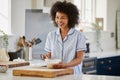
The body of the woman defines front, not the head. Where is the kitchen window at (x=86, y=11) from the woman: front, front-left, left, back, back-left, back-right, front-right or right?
back-right

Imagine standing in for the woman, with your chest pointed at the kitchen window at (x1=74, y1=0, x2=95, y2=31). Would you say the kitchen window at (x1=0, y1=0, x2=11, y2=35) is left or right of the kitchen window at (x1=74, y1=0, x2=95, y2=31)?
left

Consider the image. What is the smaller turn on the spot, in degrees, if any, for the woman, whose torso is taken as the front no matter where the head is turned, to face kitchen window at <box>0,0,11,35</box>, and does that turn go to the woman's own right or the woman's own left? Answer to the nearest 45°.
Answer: approximately 90° to the woman's own right

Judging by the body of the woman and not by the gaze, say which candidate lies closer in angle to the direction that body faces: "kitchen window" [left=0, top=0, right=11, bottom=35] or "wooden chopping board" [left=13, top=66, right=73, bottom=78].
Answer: the wooden chopping board

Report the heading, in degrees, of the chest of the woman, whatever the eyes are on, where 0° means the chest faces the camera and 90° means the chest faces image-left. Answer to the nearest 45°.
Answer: approximately 45°

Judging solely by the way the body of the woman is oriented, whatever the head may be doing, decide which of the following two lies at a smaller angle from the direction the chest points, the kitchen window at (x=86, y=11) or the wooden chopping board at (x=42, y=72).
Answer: the wooden chopping board
